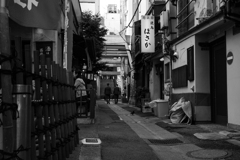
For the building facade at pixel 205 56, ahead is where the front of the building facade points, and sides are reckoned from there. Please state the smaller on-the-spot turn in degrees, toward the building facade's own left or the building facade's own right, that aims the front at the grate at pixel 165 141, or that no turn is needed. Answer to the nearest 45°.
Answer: approximately 45° to the building facade's own left

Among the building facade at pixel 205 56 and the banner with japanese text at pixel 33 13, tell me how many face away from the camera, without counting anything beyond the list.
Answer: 0

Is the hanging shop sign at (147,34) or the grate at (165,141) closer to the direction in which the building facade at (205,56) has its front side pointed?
the grate

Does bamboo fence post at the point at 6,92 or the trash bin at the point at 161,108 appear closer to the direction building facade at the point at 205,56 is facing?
the bamboo fence post

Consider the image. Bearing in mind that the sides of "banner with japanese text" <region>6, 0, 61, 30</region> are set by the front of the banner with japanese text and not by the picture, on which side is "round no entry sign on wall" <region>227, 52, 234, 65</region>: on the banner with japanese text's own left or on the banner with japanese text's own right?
on the banner with japanese text's own left

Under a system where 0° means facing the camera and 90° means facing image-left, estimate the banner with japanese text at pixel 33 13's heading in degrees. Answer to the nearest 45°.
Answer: approximately 0°

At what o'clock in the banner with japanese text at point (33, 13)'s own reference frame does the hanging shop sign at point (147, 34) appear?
The hanging shop sign is roughly at 7 o'clock from the banner with japanese text.

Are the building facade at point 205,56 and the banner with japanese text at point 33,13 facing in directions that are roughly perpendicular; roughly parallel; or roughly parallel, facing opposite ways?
roughly perpendicular

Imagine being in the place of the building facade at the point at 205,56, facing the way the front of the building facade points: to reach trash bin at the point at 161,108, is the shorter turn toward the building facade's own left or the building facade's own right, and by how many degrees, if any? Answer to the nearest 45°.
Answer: approximately 90° to the building facade's own right

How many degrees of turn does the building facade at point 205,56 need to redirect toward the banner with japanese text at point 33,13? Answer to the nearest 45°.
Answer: approximately 45° to its left
